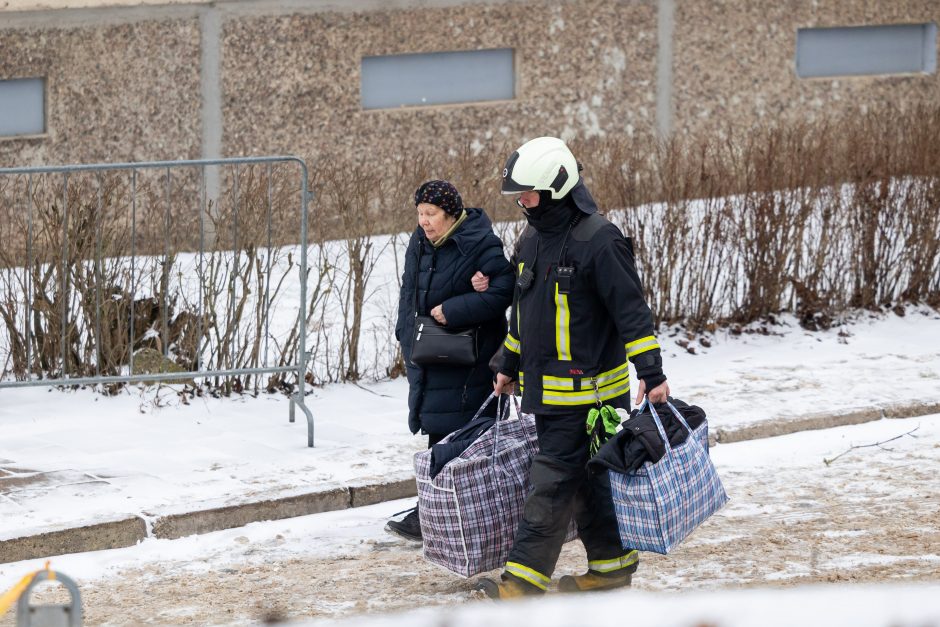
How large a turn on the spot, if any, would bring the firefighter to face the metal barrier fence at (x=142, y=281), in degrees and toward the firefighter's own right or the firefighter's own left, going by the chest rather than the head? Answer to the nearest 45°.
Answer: approximately 90° to the firefighter's own right

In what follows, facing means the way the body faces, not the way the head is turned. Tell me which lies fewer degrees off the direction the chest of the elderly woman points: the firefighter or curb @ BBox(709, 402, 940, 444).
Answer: the firefighter

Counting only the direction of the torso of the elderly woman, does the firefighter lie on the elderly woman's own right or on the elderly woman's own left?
on the elderly woman's own left
